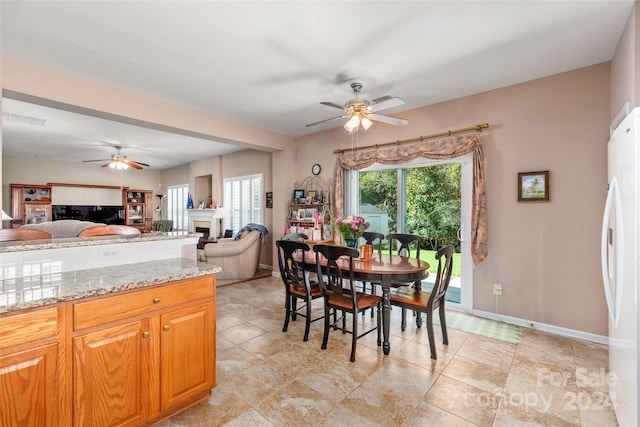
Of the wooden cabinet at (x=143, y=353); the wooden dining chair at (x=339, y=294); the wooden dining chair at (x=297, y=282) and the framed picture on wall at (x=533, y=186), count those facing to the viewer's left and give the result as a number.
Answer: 0

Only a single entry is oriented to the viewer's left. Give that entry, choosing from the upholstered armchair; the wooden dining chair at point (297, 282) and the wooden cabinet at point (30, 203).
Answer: the upholstered armchair

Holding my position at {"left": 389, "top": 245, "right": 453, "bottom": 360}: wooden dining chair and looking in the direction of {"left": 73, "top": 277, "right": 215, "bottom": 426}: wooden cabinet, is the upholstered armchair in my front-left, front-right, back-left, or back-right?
front-right

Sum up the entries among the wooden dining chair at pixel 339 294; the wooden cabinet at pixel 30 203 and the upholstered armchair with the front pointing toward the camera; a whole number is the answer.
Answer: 1

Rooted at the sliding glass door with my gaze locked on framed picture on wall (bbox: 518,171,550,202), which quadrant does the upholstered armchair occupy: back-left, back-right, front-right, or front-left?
back-right

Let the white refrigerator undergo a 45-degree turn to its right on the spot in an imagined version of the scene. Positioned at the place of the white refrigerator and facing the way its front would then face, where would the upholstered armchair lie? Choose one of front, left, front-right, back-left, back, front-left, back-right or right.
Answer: front-left

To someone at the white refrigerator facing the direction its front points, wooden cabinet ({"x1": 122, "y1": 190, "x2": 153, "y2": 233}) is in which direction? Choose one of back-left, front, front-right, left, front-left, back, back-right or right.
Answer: front

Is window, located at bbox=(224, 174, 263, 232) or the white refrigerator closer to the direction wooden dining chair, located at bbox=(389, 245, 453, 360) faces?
the window

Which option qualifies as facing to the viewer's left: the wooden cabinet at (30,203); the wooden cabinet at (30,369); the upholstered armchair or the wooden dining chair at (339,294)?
the upholstered armchair

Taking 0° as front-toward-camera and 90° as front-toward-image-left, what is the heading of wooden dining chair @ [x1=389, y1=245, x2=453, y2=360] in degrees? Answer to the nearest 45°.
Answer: approximately 135°

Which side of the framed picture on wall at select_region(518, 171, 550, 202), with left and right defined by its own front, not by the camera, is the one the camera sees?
front

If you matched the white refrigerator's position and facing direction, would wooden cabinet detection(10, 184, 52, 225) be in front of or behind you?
in front

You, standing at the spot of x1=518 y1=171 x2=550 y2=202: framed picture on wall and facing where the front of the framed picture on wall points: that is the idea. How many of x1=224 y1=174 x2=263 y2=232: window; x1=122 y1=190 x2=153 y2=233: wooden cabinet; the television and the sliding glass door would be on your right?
4

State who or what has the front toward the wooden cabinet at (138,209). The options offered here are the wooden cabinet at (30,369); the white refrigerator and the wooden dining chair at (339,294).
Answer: the white refrigerator

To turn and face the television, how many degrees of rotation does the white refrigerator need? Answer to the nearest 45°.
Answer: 0° — it already faces it

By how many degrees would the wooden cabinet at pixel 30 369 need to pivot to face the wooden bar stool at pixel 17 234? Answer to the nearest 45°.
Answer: approximately 135° to its left

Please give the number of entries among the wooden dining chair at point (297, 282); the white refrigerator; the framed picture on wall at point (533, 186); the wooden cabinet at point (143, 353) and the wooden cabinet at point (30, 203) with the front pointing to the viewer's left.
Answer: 1
